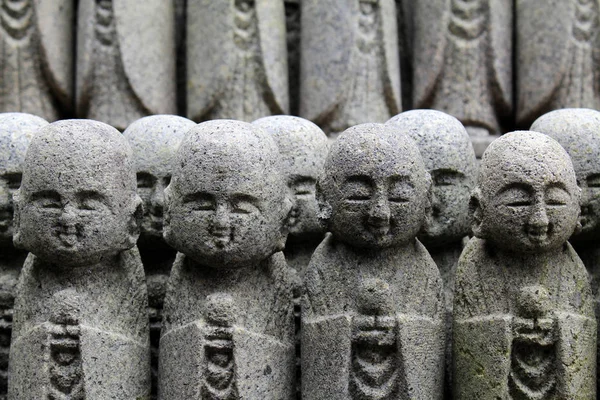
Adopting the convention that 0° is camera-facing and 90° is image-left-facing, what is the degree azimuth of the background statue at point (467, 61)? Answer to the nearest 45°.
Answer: approximately 0°

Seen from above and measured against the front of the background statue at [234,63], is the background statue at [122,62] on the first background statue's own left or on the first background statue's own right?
on the first background statue's own right

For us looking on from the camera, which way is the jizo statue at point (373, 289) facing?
facing the viewer

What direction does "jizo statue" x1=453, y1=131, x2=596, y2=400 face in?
toward the camera

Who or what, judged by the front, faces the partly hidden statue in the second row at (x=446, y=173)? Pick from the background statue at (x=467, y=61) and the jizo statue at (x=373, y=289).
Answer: the background statue

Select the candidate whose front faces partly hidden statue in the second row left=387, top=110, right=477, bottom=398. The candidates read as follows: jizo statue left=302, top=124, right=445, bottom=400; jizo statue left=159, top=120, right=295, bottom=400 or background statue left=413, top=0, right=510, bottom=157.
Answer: the background statue

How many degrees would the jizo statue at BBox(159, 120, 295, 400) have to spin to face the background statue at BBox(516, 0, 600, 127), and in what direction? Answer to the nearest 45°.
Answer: approximately 135° to its left

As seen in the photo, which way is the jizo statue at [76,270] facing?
toward the camera

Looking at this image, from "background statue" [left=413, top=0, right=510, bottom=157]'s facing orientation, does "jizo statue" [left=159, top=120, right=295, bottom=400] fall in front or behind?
in front
